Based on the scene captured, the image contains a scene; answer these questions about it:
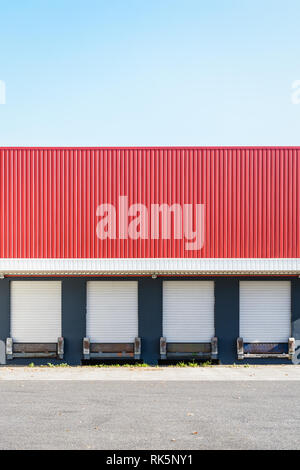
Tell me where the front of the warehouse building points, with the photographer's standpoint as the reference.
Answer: facing the viewer

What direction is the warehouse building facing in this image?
toward the camera
